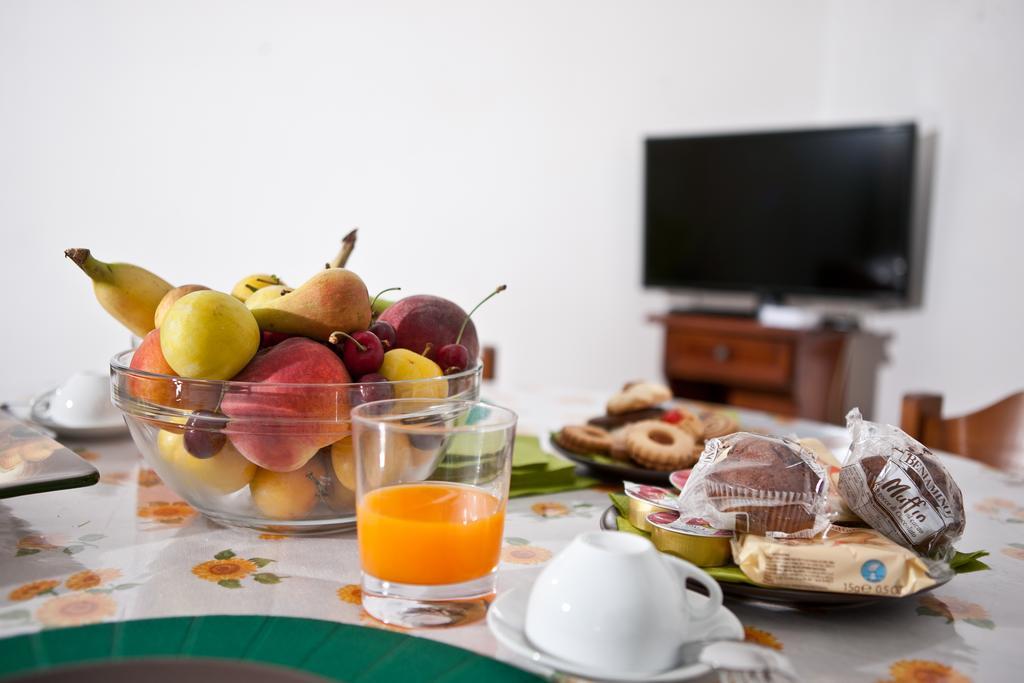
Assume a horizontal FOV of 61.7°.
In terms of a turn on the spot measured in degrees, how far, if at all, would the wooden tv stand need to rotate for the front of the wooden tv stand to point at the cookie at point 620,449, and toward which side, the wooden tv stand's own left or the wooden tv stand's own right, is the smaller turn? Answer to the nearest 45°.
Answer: approximately 45° to the wooden tv stand's own left

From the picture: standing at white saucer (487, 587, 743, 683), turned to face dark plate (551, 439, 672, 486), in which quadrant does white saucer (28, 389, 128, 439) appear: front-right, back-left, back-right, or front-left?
front-left

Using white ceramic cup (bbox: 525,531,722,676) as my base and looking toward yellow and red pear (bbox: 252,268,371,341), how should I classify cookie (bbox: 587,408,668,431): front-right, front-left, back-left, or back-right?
front-right

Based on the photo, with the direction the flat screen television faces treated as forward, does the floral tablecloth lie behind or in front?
in front

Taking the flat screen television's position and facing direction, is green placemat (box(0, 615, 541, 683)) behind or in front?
in front

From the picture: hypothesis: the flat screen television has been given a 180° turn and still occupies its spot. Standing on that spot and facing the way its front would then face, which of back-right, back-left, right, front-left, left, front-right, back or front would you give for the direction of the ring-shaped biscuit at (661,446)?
back-right

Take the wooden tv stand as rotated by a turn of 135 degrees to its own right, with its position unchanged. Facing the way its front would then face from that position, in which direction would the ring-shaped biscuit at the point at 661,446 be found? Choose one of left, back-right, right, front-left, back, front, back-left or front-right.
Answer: back

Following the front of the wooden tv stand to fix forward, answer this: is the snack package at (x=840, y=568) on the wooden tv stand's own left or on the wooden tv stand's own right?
on the wooden tv stand's own left

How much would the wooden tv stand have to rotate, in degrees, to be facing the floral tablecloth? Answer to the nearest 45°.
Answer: approximately 45° to its left

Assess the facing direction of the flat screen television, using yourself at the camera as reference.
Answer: facing the viewer and to the left of the viewer

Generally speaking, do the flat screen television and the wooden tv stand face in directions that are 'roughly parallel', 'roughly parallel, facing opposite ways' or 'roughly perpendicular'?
roughly parallel

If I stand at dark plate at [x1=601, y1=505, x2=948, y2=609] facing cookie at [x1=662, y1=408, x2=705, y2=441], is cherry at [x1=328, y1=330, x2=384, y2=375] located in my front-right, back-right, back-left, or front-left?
front-left

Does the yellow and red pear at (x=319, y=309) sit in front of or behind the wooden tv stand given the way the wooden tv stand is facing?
in front

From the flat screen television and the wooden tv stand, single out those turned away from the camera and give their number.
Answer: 0
